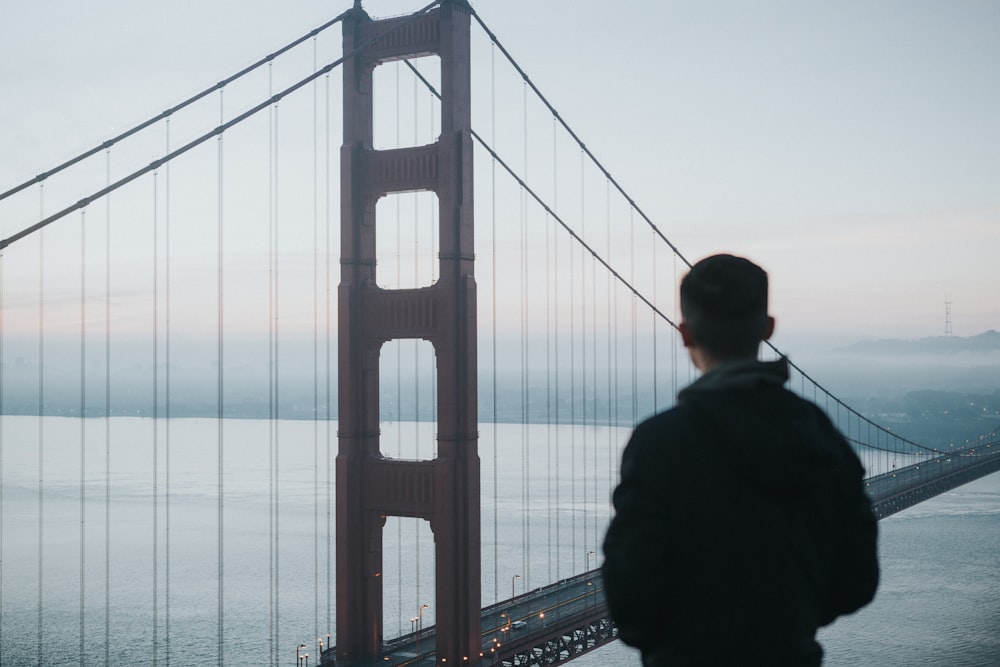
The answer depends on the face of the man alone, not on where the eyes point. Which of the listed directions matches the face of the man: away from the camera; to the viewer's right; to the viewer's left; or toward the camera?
away from the camera

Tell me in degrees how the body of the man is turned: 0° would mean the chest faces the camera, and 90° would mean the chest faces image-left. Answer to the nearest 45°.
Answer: approximately 180°
